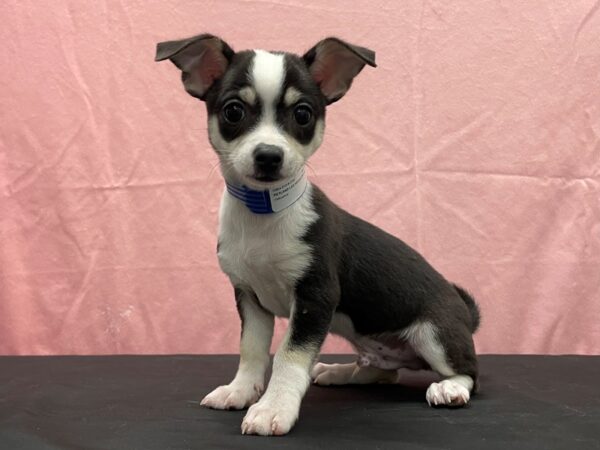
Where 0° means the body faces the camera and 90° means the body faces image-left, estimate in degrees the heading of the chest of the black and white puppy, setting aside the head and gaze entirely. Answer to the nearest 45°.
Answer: approximately 45°
